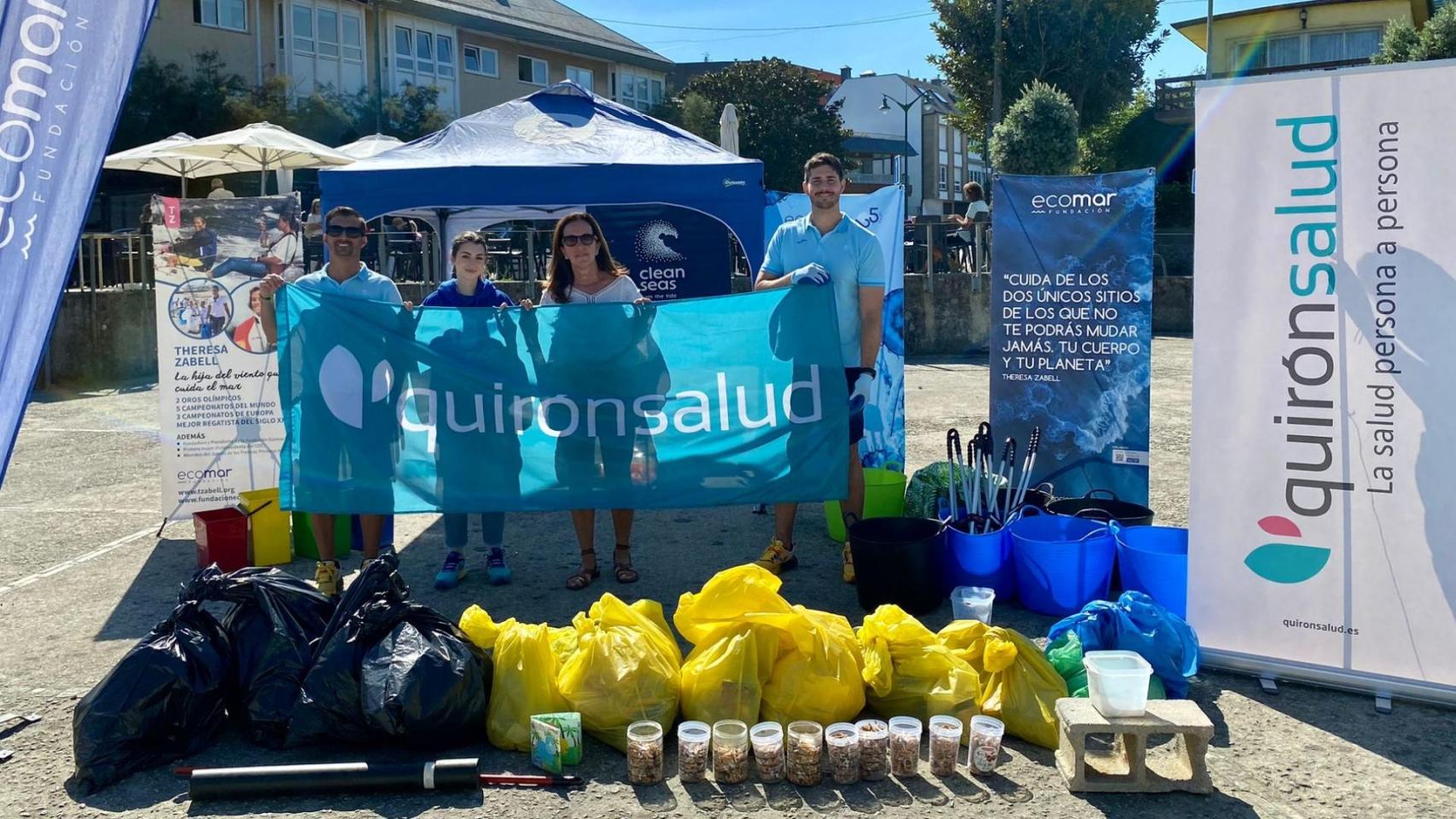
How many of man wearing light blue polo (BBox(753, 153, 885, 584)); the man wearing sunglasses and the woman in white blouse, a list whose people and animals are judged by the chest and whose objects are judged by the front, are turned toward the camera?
3

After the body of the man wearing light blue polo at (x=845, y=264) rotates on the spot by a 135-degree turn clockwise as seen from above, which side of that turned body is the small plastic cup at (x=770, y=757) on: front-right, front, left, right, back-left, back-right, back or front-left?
back-left

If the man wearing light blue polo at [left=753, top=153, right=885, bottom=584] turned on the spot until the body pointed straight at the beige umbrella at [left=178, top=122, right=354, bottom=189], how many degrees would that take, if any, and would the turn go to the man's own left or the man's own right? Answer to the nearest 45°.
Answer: approximately 135° to the man's own right

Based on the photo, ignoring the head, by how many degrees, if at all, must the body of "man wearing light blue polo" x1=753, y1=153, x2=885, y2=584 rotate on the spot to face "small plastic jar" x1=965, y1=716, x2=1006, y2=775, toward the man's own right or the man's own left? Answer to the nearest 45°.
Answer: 0° — they already face it

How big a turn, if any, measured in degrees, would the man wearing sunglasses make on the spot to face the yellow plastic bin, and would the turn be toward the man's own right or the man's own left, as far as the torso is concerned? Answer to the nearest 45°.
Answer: approximately 135° to the man's own right

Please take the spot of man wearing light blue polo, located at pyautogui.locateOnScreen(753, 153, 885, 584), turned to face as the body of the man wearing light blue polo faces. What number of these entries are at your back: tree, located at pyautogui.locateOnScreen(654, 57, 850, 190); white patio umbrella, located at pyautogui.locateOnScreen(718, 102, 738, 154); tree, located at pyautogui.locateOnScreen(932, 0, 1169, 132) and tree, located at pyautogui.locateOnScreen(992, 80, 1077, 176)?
4

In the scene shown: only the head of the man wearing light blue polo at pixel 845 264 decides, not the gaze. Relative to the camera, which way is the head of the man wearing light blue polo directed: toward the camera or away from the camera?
toward the camera

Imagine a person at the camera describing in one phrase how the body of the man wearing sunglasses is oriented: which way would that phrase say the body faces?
toward the camera

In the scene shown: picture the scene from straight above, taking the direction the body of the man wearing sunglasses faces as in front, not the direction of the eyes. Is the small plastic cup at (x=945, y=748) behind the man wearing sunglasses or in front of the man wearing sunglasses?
in front

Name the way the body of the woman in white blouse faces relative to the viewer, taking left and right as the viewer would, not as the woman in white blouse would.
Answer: facing the viewer

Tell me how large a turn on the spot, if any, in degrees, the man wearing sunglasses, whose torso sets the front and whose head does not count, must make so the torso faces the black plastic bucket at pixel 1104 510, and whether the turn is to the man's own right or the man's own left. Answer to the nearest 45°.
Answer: approximately 90° to the man's own left

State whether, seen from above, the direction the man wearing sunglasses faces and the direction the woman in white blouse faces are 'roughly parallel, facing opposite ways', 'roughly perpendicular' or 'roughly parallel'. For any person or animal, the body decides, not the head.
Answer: roughly parallel

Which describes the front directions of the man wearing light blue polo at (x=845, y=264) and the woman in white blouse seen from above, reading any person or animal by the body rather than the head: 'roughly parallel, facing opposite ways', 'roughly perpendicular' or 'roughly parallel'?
roughly parallel

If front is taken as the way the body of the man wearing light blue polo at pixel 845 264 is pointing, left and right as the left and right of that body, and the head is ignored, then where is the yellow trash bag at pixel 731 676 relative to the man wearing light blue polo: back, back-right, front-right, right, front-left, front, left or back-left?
front

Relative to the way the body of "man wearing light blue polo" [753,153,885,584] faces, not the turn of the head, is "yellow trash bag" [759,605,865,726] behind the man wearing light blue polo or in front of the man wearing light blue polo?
in front

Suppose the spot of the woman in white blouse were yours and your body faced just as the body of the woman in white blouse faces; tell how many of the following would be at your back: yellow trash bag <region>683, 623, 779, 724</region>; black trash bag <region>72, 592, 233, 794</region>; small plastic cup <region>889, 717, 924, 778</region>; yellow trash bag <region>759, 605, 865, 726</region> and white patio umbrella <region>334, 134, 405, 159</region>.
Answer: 1
